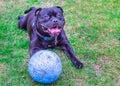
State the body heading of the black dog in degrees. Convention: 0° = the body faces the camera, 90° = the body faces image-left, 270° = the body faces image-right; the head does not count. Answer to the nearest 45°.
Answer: approximately 315°
